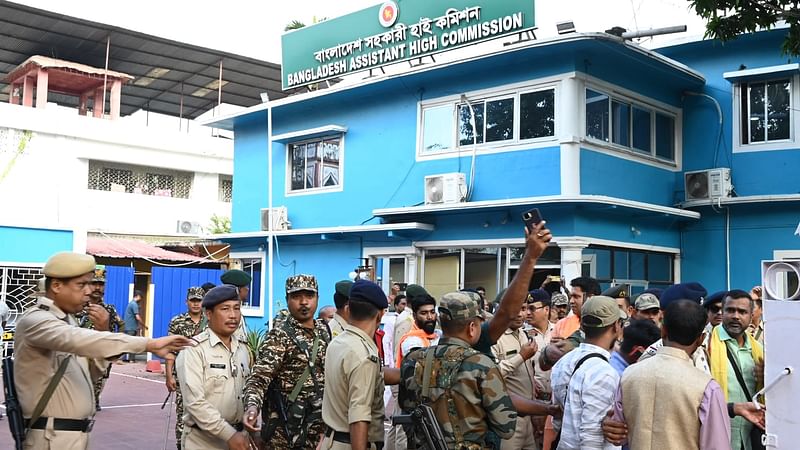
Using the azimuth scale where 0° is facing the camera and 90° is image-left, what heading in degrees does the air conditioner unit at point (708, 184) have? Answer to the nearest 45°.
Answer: approximately 45°

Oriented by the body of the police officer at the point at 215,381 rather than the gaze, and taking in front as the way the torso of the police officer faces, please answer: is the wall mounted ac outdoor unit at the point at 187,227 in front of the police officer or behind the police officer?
behind

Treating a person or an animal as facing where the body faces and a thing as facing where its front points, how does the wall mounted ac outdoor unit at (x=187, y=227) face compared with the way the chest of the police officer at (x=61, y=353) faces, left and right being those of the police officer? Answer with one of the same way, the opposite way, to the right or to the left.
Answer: to the right

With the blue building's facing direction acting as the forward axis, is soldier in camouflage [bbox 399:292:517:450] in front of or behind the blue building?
in front

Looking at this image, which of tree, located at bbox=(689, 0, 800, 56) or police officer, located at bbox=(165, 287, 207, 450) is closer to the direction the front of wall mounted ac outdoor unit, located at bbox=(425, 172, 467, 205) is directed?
the police officer

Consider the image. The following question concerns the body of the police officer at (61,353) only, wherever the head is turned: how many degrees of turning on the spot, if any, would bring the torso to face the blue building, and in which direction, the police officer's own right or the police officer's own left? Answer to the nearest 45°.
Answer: approximately 45° to the police officer's own left

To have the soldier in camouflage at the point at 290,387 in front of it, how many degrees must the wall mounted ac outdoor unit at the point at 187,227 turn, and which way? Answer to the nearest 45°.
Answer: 0° — it already faces them

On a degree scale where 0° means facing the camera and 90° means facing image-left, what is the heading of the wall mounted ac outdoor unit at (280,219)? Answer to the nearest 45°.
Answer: approximately 45°

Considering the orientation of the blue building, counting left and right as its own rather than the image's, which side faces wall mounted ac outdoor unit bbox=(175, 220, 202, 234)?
right

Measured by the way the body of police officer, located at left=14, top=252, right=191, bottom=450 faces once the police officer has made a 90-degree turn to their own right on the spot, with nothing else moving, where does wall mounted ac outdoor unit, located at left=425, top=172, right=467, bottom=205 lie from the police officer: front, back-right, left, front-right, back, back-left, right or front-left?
back-left

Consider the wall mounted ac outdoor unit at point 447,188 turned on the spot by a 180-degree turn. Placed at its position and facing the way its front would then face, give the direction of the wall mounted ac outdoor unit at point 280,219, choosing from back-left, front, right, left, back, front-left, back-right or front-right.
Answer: left

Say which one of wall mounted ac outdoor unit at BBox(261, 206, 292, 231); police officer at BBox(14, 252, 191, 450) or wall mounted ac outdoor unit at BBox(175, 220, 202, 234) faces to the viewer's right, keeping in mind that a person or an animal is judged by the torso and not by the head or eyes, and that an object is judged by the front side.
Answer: the police officer

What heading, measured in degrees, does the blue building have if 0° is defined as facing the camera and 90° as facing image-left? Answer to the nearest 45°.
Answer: approximately 45°
